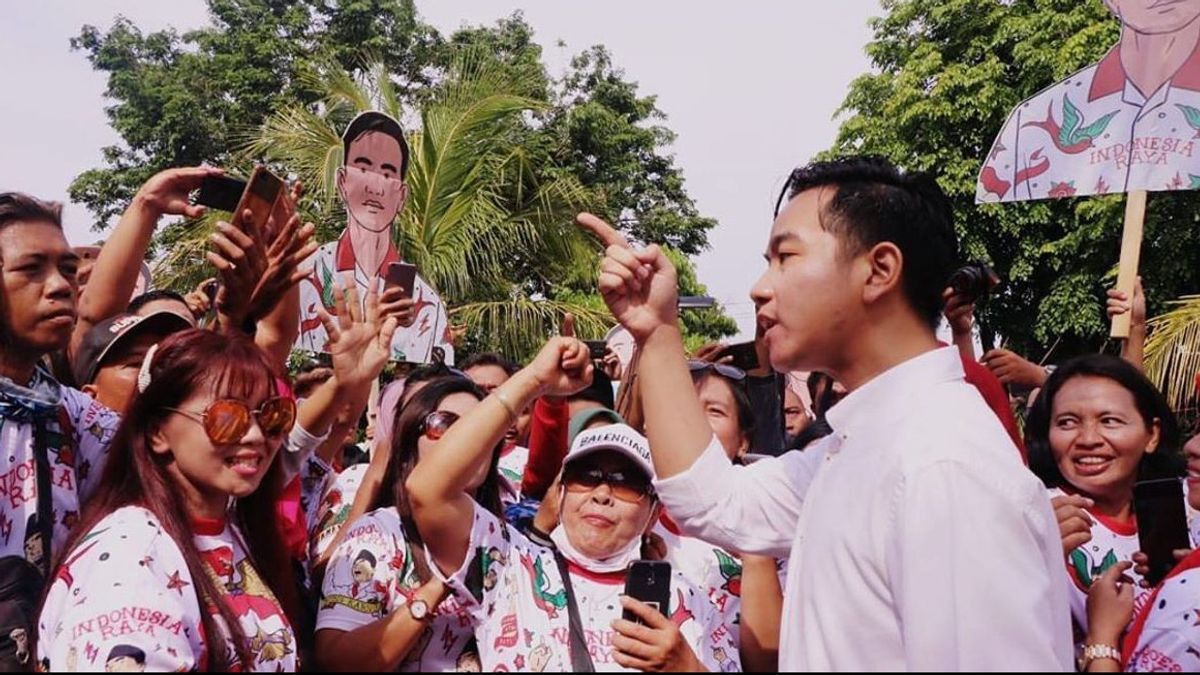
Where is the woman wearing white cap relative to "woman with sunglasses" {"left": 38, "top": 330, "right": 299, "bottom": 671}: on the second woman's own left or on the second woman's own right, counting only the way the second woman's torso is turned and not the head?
on the second woman's own left

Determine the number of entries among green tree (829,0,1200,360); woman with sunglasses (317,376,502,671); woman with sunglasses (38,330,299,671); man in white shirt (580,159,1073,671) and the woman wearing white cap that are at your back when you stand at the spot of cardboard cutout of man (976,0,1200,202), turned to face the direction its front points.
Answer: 1

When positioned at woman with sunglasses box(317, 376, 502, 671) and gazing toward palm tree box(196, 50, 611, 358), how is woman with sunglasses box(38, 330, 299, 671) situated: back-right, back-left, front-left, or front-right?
back-left

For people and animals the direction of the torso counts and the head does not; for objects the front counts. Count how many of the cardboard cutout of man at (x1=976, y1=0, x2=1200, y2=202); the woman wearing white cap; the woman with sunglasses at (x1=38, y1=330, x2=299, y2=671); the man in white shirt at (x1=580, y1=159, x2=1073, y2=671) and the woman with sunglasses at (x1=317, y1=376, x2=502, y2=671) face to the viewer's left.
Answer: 1

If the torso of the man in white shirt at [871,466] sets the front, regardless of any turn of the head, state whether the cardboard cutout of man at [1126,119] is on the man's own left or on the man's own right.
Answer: on the man's own right

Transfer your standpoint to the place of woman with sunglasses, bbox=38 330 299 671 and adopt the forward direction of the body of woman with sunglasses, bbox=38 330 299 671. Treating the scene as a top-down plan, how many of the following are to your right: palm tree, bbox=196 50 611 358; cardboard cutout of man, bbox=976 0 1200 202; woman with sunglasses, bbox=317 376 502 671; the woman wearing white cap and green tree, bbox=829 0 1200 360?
0

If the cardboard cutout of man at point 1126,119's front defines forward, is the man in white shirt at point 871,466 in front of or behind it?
in front

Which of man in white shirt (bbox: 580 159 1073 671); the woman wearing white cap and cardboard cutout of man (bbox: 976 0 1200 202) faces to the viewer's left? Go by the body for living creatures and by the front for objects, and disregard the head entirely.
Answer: the man in white shirt

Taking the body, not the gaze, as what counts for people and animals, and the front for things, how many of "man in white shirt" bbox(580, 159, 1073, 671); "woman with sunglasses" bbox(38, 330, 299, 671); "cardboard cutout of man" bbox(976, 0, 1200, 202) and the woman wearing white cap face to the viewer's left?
1

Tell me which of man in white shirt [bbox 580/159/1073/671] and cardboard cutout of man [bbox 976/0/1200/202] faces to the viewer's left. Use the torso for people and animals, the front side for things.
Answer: the man in white shirt

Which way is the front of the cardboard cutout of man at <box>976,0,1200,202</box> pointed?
toward the camera

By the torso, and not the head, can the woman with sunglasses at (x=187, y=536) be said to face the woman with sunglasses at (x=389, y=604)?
no

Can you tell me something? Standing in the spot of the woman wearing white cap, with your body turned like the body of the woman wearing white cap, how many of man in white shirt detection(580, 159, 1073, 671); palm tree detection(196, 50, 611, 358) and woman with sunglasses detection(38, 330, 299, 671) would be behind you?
1

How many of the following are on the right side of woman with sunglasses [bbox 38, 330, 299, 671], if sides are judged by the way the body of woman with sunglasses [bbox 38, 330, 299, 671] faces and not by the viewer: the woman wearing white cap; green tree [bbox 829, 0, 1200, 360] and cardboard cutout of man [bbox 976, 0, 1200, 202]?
0

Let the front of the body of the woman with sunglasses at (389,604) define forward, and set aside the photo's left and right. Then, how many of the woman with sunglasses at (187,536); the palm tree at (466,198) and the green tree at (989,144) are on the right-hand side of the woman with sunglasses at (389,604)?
1

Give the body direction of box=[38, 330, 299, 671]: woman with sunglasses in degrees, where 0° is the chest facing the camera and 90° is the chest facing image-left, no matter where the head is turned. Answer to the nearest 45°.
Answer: approximately 315°

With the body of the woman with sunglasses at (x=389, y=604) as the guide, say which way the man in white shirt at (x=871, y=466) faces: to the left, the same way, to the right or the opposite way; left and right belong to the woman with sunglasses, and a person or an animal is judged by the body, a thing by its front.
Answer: the opposite way

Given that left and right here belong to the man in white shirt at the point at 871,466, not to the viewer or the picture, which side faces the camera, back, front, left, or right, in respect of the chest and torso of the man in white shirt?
left

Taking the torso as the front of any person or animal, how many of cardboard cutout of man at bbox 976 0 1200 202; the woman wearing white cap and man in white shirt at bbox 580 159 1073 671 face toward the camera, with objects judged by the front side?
2

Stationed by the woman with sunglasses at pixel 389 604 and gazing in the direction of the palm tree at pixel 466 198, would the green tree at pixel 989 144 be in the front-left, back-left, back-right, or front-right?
front-right

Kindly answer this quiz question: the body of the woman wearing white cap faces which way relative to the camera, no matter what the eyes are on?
toward the camera
